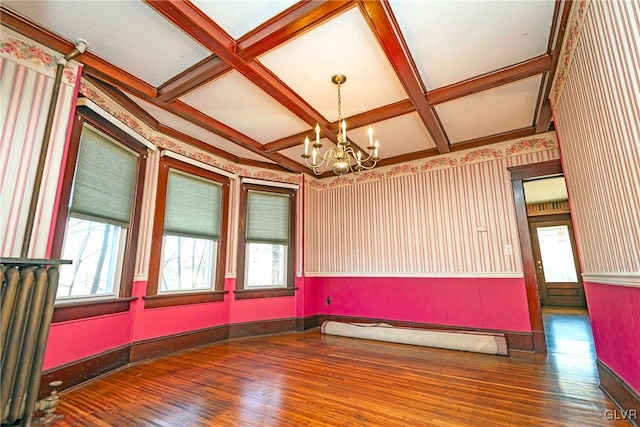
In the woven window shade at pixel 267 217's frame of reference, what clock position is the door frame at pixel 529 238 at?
The door frame is roughly at 10 o'clock from the woven window shade.

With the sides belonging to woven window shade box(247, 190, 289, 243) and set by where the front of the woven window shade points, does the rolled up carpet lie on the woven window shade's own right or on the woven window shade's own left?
on the woven window shade's own left

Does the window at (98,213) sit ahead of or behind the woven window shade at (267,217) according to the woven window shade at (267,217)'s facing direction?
ahead

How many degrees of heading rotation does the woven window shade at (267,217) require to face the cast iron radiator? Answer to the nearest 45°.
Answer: approximately 45° to its right

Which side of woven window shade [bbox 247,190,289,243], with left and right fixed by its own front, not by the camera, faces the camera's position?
front

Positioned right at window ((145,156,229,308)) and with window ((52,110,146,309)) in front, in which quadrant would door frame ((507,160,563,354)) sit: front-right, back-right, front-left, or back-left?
back-left

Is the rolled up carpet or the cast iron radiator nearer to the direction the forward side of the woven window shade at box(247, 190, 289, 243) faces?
the cast iron radiator

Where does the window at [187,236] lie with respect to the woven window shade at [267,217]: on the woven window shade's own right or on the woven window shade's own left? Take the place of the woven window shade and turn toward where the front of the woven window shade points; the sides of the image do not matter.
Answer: on the woven window shade's own right

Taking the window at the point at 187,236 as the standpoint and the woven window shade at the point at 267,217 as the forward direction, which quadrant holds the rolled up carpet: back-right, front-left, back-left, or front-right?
front-right

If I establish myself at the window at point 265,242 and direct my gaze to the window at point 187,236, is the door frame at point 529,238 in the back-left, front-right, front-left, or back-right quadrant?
back-left
